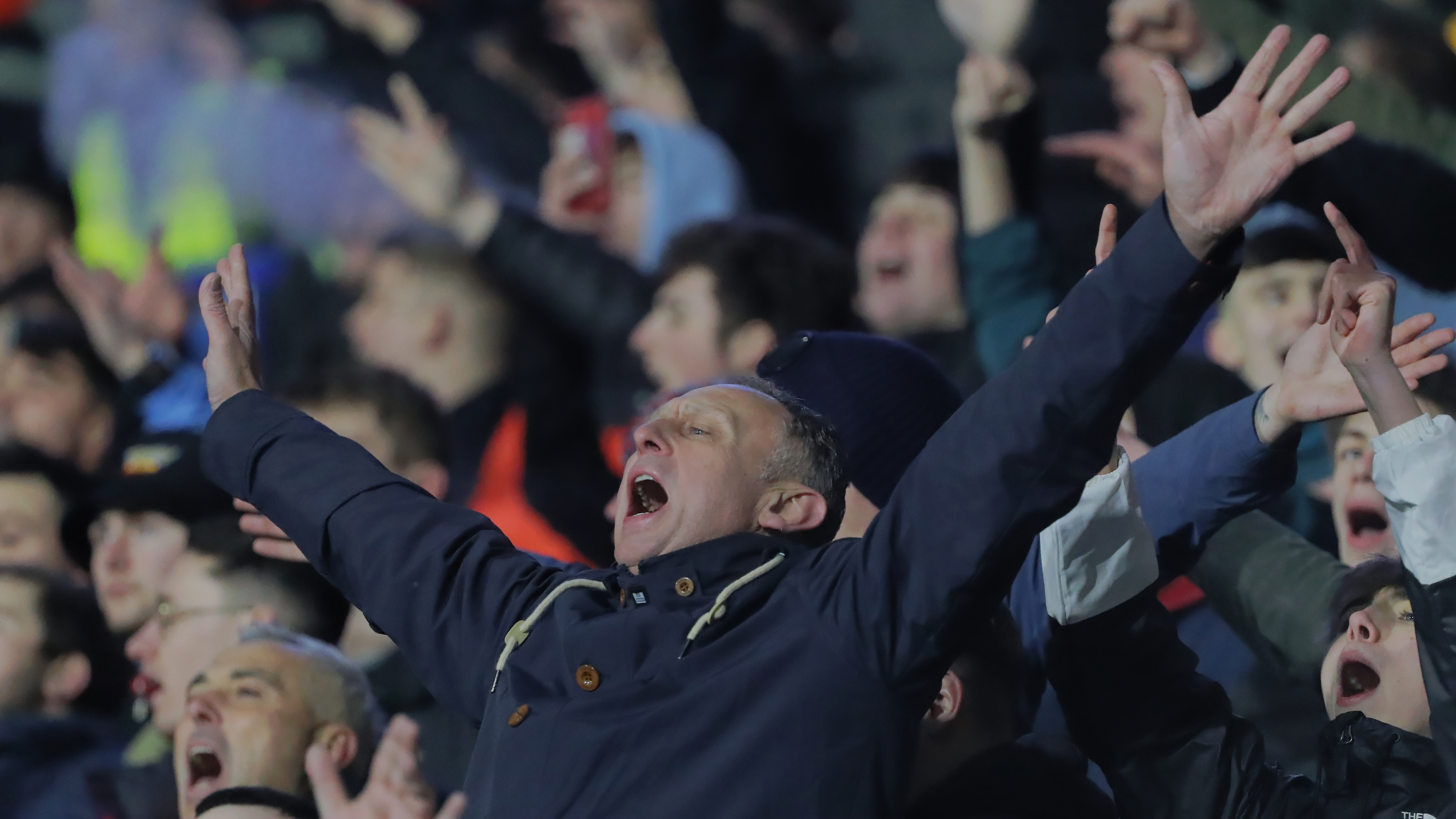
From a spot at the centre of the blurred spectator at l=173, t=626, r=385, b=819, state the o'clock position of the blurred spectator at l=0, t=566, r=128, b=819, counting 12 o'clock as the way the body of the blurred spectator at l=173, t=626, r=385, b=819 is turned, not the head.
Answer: the blurred spectator at l=0, t=566, r=128, b=819 is roughly at 4 o'clock from the blurred spectator at l=173, t=626, r=385, b=819.

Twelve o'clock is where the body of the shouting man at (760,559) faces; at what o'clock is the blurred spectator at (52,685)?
The blurred spectator is roughly at 3 o'clock from the shouting man.

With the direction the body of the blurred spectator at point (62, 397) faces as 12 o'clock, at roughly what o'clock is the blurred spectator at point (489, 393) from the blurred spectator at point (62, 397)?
the blurred spectator at point (489, 393) is roughly at 9 o'clock from the blurred spectator at point (62, 397).

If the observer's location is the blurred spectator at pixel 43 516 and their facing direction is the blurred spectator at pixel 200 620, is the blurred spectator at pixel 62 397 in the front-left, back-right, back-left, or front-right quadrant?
back-left

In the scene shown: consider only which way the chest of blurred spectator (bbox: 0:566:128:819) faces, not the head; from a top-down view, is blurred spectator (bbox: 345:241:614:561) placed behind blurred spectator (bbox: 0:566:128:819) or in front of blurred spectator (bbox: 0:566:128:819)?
behind

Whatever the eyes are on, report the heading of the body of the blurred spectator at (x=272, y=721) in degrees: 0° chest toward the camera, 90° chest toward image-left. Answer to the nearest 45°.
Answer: approximately 45°
